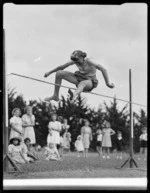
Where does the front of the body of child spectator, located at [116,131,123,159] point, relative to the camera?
toward the camera

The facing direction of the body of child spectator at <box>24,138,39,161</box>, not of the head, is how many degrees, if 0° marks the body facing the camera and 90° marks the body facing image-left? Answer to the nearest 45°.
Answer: approximately 315°

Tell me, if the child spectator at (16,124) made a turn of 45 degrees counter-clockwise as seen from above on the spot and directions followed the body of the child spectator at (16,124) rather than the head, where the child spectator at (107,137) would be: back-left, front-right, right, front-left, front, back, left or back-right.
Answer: front

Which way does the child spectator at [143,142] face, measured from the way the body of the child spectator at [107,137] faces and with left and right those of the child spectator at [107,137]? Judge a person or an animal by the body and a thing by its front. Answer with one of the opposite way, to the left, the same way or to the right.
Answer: the same way

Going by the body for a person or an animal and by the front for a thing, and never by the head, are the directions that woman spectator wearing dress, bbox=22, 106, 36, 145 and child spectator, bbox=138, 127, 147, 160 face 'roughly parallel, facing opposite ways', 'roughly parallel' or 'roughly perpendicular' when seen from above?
roughly parallel

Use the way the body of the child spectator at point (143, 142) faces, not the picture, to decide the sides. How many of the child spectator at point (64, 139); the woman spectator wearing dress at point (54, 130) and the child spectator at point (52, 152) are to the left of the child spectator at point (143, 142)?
0

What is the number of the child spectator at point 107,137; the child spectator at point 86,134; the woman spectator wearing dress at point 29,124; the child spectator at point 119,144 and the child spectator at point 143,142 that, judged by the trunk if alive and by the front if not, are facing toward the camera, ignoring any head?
5

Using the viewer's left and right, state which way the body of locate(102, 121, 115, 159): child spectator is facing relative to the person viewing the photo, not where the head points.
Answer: facing the viewer
